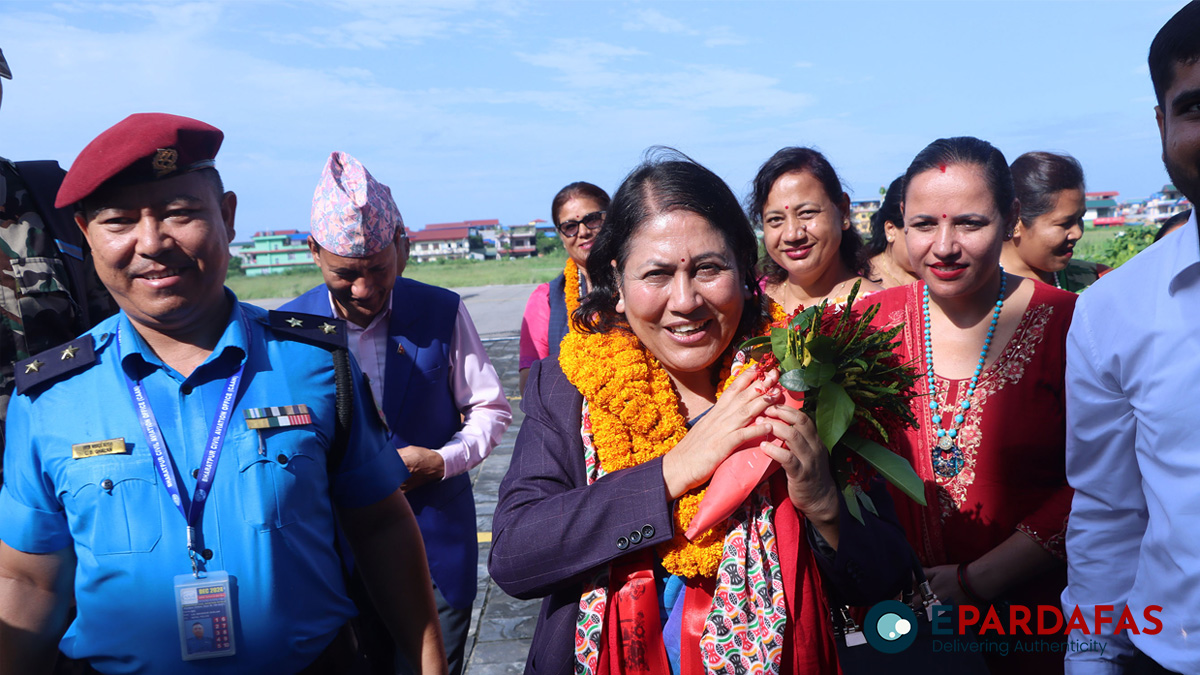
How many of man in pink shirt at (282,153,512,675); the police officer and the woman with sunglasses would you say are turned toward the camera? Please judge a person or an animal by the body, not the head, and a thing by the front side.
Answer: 3

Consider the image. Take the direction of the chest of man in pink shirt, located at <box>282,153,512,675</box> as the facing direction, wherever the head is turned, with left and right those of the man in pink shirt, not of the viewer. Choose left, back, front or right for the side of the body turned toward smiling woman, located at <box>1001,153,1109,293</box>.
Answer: left

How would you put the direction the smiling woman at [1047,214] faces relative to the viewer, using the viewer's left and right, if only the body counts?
facing the viewer and to the right of the viewer

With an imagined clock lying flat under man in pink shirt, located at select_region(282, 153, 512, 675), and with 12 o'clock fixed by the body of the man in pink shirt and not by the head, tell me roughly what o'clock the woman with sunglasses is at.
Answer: The woman with sunglasses is roughly at 7 o'clock from the man in pink shirt.

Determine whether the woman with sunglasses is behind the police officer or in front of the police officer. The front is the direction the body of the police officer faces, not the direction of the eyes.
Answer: behind

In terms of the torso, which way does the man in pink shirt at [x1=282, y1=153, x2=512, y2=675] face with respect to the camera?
toward the camera

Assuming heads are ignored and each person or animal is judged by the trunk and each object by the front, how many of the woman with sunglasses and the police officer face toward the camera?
2

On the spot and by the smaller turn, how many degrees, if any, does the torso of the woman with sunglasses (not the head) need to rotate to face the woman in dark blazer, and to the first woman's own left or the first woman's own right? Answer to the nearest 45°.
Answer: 0° — they already face them

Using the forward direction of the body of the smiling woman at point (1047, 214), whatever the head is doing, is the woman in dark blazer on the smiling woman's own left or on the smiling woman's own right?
on the smiling woman's own right

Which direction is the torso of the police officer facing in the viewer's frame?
toward the camera

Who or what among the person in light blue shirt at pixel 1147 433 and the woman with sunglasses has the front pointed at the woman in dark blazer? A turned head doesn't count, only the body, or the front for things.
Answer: the woman with sunglasses
